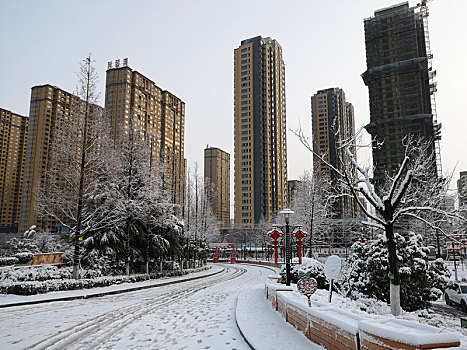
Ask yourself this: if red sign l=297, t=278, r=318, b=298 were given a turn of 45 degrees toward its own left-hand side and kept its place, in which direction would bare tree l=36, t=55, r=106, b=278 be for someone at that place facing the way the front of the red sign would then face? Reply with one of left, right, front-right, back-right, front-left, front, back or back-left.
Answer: back

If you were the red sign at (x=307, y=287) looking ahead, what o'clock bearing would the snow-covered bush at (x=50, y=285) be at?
The snow-covered bush is roughly at 4 o'clock from the red sign.

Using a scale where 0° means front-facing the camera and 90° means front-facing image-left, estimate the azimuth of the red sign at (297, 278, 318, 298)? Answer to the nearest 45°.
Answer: approximately 0°

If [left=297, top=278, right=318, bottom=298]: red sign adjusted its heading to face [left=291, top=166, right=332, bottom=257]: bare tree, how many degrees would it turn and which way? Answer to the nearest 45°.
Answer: approximately 180°

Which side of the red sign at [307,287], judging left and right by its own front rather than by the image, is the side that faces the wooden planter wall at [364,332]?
front

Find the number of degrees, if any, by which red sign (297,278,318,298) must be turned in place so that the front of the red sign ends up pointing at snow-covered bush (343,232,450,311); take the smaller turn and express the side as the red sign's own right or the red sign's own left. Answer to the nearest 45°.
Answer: approximately 135° to the red sign's own left

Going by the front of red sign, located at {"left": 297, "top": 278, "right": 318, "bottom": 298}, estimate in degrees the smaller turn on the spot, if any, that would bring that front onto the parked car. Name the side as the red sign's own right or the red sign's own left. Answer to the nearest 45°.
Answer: approximately 135° to the red sign's own left

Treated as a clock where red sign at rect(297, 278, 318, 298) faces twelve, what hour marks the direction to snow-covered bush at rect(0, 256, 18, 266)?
The snow-covered bush is roughly at 4 o'clock from the red sign.

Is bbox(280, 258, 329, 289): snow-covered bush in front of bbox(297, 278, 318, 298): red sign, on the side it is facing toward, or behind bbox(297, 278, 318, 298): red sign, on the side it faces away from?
behind

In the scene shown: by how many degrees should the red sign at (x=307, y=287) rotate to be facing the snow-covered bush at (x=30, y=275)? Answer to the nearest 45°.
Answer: approximately 135° to its right

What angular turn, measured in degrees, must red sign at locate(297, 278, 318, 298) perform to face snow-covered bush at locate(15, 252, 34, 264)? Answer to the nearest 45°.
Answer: approximately 135° to its right
